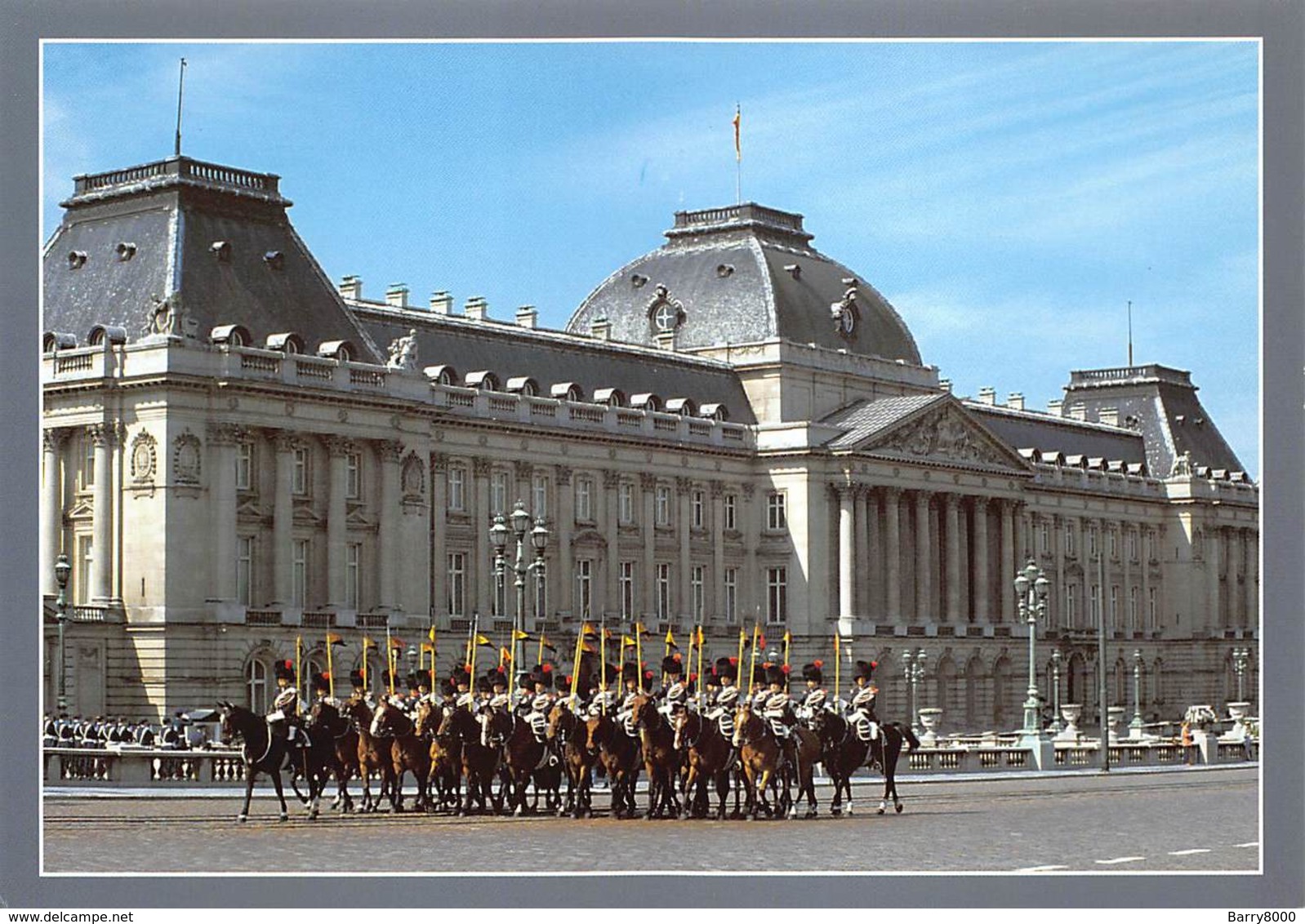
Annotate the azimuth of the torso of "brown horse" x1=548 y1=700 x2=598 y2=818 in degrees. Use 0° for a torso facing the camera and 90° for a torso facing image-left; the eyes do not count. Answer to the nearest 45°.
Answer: approximately 45°

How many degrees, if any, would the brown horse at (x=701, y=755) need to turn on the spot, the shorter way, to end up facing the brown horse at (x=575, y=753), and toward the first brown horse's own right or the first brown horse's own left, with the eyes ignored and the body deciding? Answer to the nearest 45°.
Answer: approximately 45° to the first brown horse's own right

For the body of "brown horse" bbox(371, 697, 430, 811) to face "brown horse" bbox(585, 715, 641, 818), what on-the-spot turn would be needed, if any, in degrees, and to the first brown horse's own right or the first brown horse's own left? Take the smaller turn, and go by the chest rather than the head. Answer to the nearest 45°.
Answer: approximately 135° to the first brown horse's own left

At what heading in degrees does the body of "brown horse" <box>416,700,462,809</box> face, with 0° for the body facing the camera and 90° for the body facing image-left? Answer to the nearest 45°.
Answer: approximately 45°

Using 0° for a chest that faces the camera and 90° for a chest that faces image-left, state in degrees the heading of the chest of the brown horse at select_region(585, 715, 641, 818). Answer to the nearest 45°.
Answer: approximately 45°

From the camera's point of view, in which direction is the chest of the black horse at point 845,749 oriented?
to the viewer's left

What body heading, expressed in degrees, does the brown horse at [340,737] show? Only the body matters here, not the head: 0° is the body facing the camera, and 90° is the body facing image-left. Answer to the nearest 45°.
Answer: approximately 45°

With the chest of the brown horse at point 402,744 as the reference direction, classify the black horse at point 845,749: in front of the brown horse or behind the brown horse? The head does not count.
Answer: behind

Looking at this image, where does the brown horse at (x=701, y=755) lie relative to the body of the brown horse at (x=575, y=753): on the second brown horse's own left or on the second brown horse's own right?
on the second brown horse's own left
